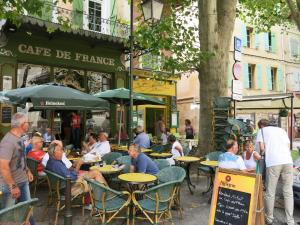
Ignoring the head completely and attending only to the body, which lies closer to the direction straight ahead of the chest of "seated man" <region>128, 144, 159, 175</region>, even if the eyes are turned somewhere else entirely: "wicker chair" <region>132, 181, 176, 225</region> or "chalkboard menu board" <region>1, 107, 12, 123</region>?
the chalkboard menu board

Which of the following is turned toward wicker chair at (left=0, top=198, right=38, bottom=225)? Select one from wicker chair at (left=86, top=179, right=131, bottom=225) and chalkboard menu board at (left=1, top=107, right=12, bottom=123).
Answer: the chalkboard menu board

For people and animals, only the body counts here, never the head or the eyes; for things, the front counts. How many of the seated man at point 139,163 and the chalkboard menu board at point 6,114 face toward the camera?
1

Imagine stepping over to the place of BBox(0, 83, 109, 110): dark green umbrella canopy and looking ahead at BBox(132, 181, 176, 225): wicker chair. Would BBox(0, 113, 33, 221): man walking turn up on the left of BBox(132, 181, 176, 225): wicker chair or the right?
right

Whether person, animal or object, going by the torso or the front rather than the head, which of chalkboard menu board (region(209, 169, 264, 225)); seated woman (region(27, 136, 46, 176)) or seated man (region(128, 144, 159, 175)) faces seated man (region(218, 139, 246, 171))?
the seated woman

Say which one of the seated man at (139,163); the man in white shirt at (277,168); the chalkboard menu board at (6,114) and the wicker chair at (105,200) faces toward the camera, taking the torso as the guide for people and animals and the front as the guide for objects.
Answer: the chalkboard menu board

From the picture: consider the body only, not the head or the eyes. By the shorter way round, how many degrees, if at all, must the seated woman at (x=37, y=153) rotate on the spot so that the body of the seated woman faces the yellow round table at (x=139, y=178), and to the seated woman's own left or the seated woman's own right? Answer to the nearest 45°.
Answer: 0° — they already face it
